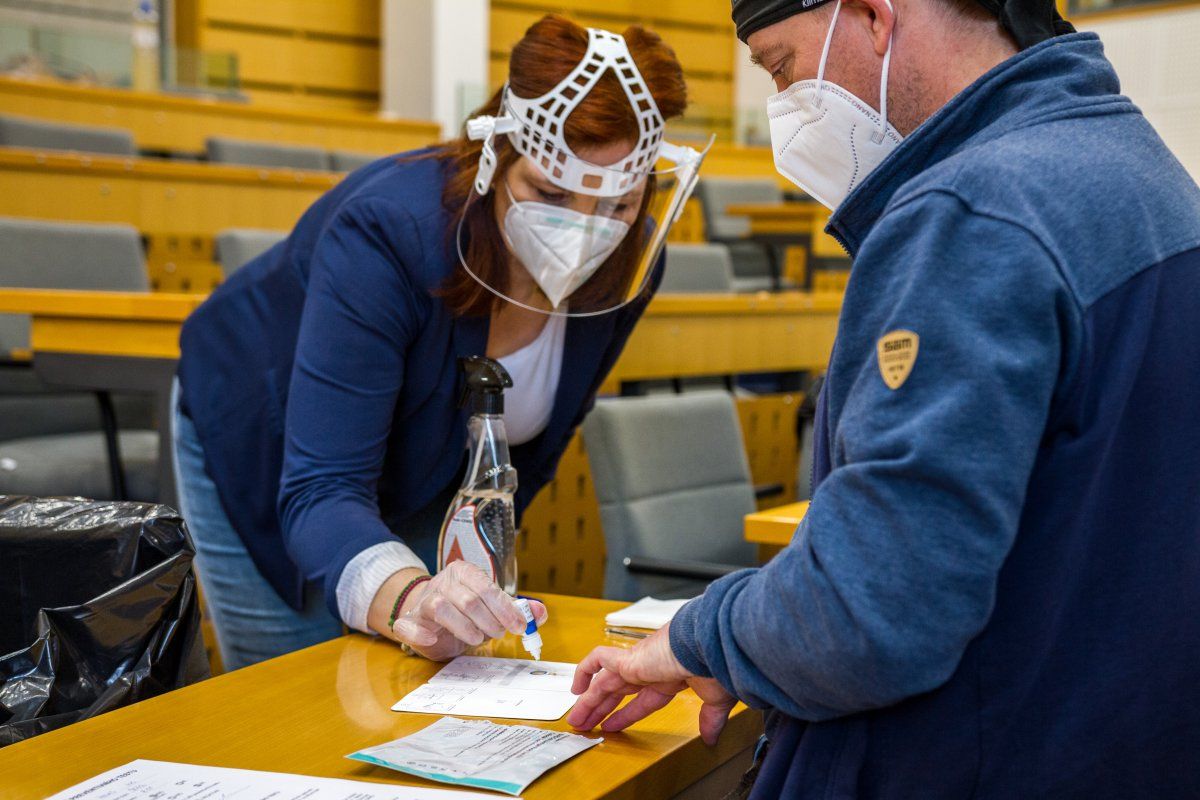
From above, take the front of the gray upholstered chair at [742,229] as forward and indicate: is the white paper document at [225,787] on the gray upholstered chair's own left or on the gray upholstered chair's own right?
on the gray upholstered chair's own right

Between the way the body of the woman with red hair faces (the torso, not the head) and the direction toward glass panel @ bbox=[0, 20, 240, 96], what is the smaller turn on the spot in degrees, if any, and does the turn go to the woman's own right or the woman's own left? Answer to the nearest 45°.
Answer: approximately 135° to the woman's own left

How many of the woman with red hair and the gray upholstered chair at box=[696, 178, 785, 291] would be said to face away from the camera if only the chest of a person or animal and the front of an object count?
0

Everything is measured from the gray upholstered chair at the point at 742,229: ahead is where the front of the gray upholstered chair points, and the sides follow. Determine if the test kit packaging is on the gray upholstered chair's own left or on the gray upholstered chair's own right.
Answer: on the gray upholstered chair's own right

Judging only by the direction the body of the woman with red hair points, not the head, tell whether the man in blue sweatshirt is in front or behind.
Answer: in front

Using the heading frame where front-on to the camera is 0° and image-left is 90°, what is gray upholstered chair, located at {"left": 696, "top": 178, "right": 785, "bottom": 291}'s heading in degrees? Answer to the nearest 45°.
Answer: approximately 315°

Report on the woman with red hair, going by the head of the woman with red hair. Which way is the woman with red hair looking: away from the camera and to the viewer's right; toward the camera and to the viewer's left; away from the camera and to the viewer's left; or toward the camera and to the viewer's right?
toward the camera and to the viewer's right

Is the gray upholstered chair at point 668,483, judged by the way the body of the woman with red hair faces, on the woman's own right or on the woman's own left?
on the woman's own left

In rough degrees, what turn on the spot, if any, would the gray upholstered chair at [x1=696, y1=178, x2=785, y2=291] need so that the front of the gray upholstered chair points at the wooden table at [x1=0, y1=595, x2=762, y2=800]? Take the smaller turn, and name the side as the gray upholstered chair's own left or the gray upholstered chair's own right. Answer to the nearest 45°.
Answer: approximately 45° to the gray upholstered chair's own right

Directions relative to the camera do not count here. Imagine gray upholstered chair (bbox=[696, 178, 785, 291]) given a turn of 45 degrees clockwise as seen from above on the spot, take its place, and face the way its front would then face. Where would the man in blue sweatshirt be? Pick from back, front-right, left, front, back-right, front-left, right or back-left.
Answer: front

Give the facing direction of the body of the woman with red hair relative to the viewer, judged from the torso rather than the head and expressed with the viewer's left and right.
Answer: facing the viewer and to the right of the viewer

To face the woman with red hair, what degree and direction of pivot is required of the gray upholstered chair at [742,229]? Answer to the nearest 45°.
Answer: approximately 45° to its right

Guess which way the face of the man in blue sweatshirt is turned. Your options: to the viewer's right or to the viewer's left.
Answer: to the viewer's left

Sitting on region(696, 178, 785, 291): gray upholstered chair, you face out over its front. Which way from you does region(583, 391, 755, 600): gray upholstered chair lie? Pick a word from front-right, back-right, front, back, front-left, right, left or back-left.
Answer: front-right
